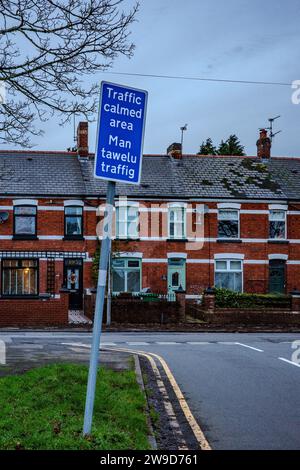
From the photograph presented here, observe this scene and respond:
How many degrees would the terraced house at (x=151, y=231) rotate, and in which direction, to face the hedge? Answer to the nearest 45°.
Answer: approximately 45° to its left

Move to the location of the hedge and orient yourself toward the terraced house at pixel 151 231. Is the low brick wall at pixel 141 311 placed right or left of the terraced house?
left

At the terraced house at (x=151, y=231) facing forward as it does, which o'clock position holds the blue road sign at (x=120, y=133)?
The blue road sign is roughly at 12 o'clock from the terraced house.

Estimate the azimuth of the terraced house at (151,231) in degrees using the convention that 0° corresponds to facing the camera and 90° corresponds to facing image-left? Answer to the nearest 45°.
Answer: approximately 0°

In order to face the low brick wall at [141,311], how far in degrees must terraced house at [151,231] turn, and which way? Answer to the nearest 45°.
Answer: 0° — it already faces it

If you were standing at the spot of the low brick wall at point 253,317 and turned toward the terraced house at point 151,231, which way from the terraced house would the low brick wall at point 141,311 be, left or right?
left
